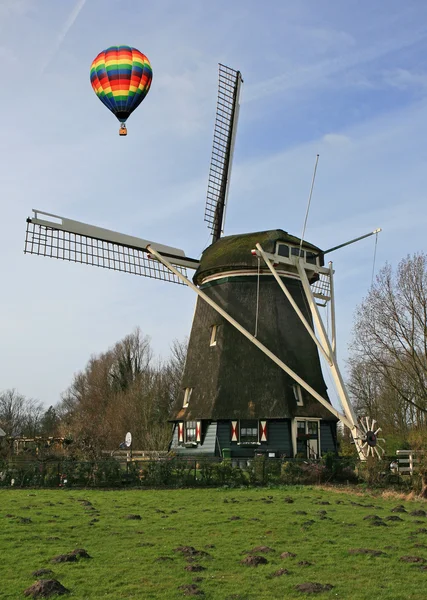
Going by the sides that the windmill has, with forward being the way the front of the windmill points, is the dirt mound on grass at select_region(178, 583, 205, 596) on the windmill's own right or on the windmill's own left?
on the windmill's own left

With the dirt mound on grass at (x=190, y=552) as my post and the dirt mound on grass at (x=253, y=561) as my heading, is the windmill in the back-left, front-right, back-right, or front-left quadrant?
back-left
